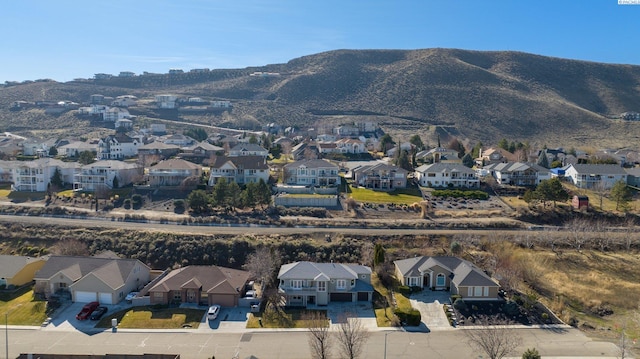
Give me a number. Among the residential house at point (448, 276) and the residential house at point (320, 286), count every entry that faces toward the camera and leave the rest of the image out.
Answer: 2

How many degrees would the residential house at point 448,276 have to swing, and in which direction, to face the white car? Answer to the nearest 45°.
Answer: approximately 45° to its right

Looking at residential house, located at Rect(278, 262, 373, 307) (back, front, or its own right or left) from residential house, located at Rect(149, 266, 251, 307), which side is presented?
right

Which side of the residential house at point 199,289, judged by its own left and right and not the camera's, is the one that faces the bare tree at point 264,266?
left

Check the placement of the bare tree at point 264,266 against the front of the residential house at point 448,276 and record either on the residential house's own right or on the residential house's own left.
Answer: on the residential house's own right

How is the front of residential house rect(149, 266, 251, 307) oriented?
toward the camera

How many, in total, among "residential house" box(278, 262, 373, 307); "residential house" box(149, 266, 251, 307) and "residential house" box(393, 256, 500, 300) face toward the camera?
3

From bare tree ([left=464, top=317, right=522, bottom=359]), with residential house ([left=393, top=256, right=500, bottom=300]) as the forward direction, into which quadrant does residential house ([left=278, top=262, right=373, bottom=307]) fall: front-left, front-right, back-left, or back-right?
front-left

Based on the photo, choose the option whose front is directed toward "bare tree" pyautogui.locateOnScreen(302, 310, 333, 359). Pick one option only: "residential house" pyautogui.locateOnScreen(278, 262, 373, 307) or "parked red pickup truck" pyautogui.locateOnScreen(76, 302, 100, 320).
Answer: the residential house

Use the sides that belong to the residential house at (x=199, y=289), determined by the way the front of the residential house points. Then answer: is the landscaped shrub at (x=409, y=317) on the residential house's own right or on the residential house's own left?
on the residential house's own left

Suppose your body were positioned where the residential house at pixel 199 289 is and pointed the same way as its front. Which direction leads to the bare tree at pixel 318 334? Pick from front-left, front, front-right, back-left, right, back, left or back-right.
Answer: front-left
